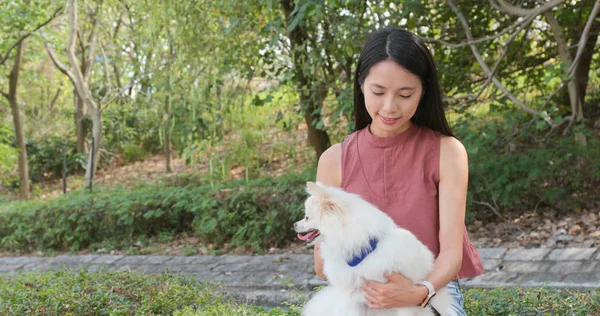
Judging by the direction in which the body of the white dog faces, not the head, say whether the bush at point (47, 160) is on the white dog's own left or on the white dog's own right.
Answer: on the white dog's own right

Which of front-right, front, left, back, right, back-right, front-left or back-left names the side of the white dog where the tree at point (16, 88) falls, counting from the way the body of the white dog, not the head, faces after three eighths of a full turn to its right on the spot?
left

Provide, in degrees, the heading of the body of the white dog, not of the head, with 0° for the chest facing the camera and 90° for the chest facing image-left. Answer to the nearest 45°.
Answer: approximately 90°

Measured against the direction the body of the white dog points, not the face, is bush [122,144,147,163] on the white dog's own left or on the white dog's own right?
on the white dog's own right

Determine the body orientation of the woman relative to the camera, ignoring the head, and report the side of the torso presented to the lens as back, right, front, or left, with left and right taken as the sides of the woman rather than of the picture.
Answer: front

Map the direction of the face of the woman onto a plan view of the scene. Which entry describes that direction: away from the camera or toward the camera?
toward the camera

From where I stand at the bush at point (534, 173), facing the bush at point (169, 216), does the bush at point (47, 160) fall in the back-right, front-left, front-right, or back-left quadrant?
front-right
